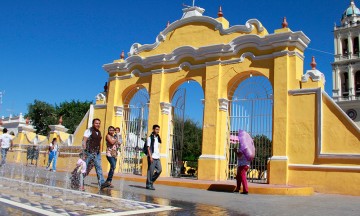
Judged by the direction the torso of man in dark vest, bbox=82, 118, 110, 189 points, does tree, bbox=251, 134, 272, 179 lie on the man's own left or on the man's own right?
on the man's own left

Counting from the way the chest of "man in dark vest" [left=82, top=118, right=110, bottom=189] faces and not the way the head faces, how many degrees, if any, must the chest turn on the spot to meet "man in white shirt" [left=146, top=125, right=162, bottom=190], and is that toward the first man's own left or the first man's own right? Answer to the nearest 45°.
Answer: approximately 45° to the first man's own left

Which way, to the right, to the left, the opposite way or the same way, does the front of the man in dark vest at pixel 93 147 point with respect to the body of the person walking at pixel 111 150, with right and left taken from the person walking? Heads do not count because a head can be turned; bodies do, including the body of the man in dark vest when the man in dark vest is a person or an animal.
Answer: the same way

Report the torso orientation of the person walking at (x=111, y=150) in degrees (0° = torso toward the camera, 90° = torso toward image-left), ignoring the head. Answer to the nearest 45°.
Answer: approximately 315°
